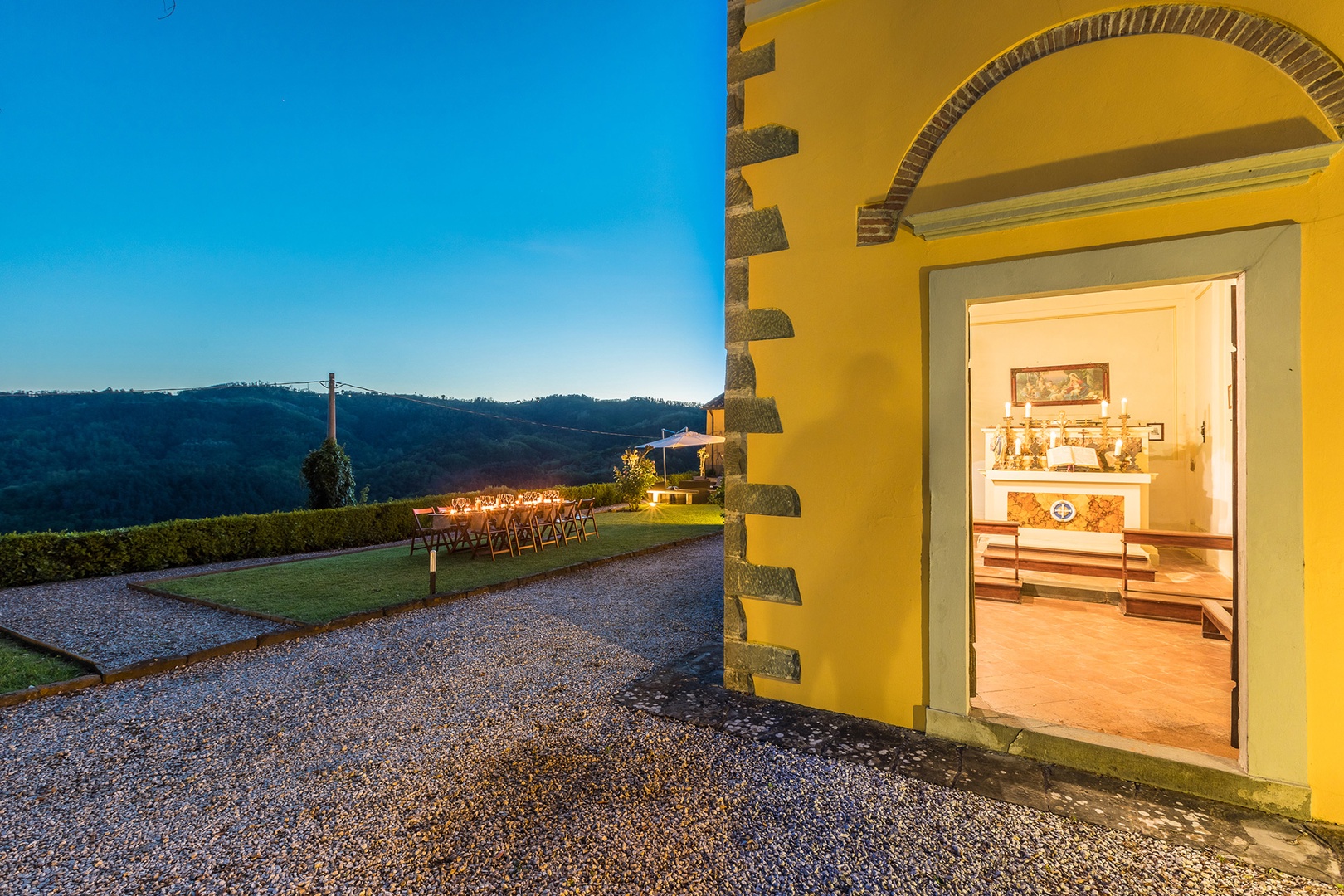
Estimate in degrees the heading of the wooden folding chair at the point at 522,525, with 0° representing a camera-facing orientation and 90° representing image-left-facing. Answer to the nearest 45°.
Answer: approximately 135°

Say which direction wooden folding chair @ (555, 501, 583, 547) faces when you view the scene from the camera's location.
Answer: facing away from the viewer and to the left of the viewer

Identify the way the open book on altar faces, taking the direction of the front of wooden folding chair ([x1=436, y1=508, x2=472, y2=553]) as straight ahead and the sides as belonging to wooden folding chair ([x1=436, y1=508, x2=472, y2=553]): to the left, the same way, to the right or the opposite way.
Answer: the opposite way

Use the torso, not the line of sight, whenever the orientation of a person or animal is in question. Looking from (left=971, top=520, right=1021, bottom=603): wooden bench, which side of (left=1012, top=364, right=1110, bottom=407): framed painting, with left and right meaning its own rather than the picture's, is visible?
front

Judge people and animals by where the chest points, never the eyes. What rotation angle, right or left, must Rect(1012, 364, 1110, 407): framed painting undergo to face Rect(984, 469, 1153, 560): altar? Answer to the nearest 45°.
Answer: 0° — it already faces it

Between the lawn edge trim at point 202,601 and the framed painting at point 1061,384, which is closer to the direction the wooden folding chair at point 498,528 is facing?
the lawn edge trim

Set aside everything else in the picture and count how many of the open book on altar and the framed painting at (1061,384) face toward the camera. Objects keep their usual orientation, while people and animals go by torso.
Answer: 2

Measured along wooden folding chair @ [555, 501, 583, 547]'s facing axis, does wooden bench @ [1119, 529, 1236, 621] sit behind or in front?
behind

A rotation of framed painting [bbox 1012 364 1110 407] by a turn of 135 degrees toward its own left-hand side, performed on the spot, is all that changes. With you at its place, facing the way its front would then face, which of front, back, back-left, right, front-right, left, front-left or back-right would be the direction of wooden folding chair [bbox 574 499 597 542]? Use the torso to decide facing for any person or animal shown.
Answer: back-left

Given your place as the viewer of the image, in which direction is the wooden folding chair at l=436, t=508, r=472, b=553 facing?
facing away from the viewer and to the right of the viewer

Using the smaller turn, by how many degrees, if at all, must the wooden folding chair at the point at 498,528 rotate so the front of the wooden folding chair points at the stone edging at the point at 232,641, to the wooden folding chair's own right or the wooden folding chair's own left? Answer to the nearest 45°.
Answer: approximately 90° to the wooden folding chair's own left
